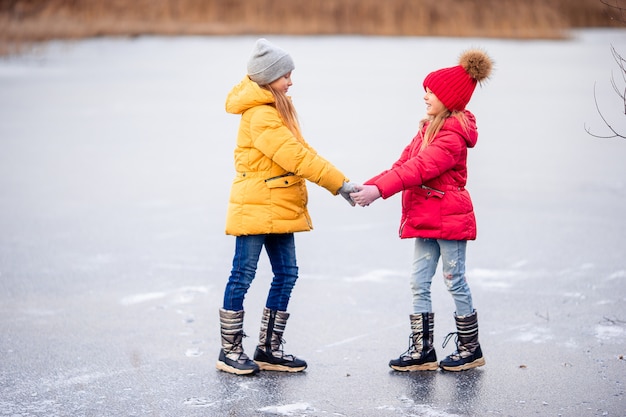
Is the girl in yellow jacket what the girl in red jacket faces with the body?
yes

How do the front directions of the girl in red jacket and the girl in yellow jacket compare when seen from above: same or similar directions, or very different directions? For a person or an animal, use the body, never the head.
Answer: very different directions

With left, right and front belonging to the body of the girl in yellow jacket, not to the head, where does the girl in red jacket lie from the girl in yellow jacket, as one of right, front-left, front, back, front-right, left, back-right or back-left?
front

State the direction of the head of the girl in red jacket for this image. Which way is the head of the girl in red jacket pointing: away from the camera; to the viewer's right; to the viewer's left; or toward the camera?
to the viewer's left

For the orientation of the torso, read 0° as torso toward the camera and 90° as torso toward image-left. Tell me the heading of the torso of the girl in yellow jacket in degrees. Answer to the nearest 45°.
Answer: approximately 270°

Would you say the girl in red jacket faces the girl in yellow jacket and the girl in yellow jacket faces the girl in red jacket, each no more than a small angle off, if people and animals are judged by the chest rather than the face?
yes

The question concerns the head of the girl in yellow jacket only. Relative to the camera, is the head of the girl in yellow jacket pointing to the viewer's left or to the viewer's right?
to the viewer's right

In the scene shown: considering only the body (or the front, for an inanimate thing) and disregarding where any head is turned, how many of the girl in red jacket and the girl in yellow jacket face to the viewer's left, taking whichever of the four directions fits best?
1

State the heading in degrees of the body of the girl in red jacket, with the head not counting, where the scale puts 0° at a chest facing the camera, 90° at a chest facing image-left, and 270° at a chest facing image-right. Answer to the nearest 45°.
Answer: approximately 90°
